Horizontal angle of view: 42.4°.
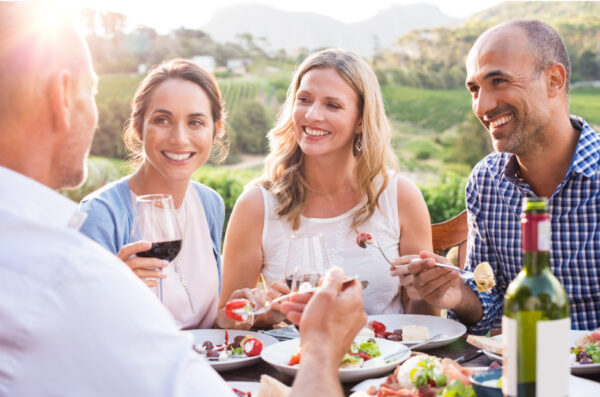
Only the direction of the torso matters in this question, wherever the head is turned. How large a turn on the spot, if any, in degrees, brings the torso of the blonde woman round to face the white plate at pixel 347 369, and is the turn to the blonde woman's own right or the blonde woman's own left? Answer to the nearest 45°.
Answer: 0° — they already face it

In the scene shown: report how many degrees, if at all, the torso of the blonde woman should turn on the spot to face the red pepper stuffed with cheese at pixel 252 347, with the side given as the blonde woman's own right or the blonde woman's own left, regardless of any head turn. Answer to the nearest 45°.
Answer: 0° — they already face it

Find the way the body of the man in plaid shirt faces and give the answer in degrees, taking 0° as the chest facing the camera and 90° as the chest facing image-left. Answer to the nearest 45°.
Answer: approximately 45°

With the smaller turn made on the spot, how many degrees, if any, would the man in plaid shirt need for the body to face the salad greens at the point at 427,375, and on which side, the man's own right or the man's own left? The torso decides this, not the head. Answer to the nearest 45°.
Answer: approximately 45° to the man's own left

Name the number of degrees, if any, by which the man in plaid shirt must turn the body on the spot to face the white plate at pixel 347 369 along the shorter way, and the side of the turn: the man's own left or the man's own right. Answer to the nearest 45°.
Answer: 0° — they already face it

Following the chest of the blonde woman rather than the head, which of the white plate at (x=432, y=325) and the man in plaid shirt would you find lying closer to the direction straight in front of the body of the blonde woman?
the white plate

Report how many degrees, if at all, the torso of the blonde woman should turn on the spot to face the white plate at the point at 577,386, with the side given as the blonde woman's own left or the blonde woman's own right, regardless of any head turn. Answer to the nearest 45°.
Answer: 0° — they already face it

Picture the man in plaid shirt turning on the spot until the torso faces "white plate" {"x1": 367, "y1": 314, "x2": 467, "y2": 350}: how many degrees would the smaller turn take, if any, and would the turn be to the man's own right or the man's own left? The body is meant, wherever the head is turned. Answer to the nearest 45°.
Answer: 0° — they already face it

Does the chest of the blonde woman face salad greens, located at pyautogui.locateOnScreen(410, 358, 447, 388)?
yes
